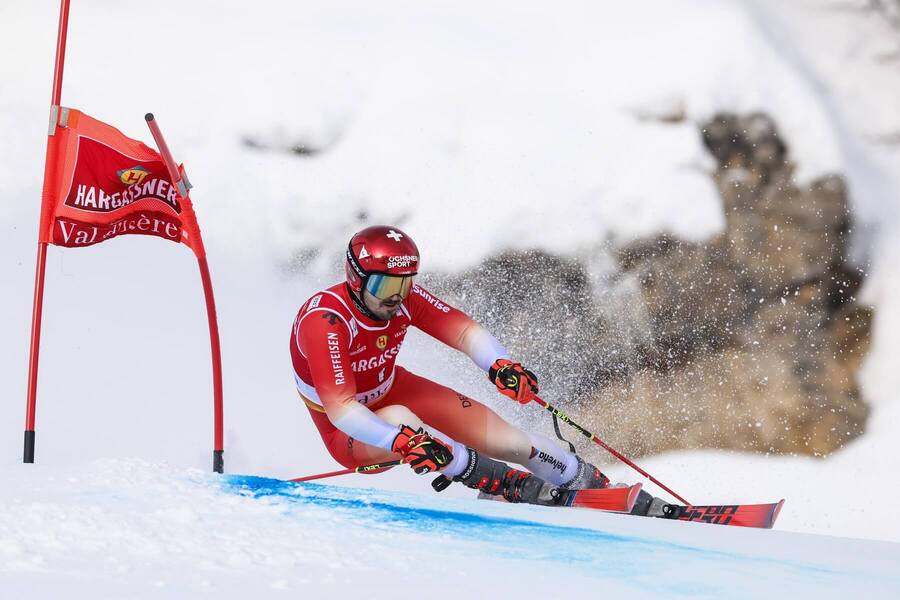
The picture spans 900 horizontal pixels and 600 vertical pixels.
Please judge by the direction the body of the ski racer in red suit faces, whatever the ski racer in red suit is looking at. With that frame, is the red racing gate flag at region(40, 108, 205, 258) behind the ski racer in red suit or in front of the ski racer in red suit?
behind
